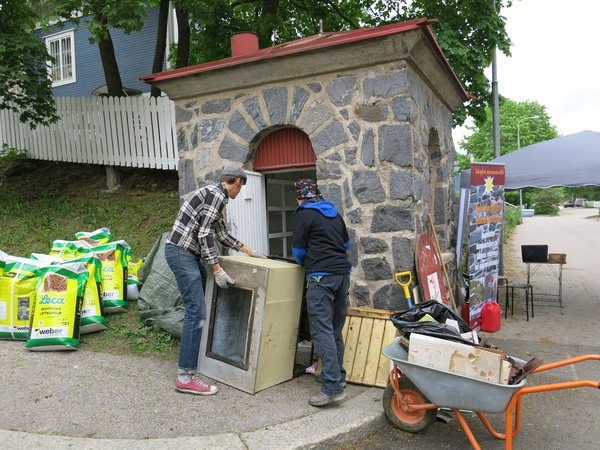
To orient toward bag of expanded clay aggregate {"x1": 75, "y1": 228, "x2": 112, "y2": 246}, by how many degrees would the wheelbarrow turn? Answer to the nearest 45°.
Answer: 0° — it already faces it

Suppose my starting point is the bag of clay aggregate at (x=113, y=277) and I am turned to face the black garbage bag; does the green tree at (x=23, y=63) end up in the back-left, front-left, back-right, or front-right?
back-left

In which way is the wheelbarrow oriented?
to the viewer's left

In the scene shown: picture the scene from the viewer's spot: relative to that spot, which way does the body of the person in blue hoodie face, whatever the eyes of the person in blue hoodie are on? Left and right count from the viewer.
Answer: facing away from the viewer and to the left of the viewer

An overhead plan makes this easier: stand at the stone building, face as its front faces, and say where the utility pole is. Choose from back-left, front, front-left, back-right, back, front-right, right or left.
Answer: back

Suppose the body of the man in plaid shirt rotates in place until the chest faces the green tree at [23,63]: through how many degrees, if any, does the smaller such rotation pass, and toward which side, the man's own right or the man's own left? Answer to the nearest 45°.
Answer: approximately 135° to the man's own left

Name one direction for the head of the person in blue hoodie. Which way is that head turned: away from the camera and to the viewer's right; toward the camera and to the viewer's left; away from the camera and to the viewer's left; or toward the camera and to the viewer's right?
away from the camera and to the viewer's left

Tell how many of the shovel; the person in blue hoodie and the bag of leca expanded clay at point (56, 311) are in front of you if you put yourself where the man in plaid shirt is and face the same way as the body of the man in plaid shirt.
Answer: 2

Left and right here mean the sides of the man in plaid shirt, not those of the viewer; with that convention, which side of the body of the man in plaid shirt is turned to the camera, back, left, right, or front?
right

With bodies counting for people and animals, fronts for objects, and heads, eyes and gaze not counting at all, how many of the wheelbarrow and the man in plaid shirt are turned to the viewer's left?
1

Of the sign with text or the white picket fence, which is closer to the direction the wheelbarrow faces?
the white picket fence

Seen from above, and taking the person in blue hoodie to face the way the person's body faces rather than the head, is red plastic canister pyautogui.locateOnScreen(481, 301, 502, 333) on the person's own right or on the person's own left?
on the person's own right
